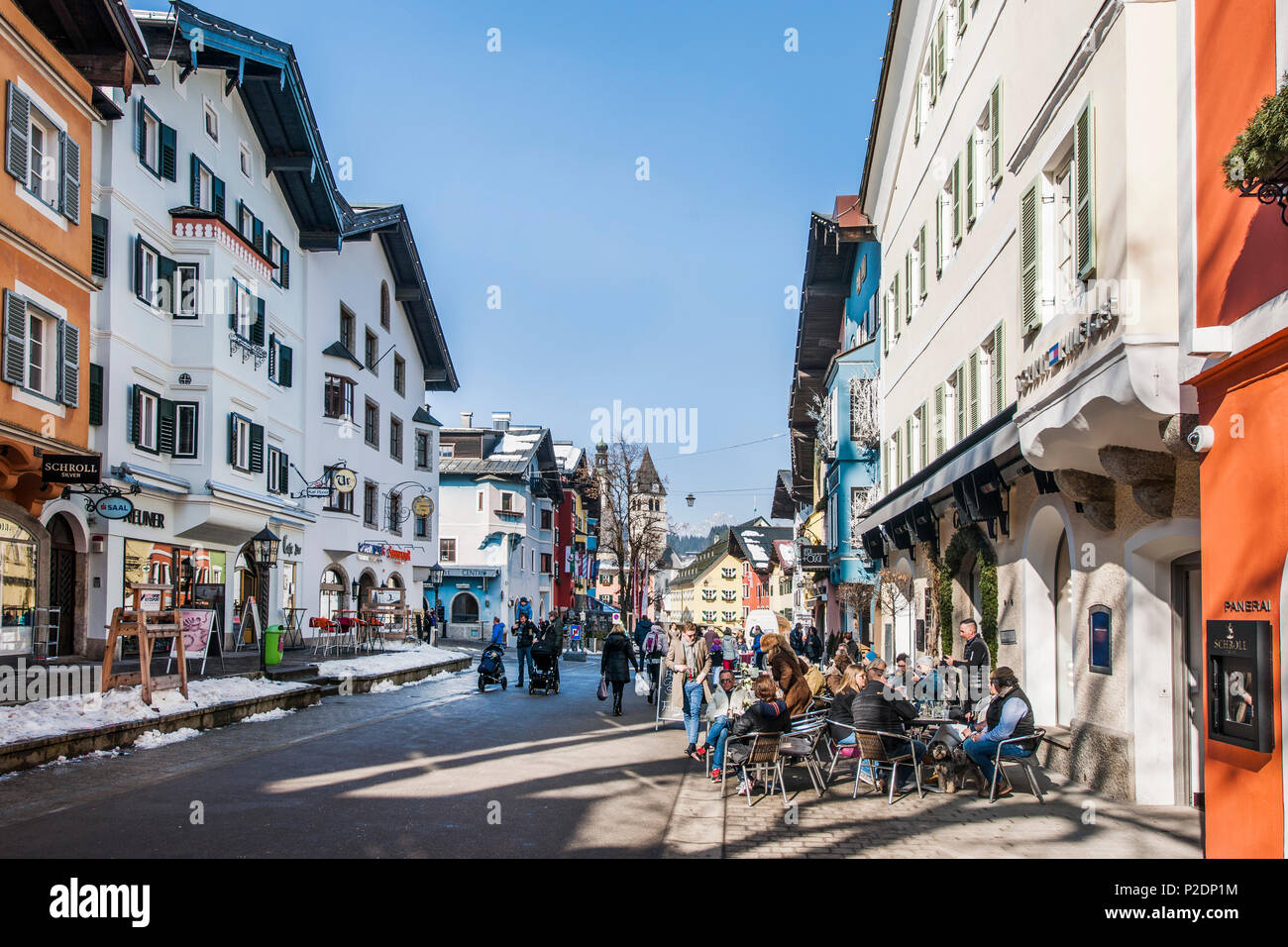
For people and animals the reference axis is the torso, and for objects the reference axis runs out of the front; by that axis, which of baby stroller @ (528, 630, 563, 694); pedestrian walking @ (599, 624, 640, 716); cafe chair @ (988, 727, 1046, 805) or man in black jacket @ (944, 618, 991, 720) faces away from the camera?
the pedestrian walking

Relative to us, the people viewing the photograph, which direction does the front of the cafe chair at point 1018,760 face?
facing to the left of the viewer

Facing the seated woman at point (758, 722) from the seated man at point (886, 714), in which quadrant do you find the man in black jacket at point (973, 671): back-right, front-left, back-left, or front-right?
back-right

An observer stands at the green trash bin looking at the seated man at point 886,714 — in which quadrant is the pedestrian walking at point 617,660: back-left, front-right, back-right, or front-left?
front-left

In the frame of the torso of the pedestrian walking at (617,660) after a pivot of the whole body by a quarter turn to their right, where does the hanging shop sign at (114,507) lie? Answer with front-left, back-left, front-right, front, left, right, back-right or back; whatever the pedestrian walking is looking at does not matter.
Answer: back

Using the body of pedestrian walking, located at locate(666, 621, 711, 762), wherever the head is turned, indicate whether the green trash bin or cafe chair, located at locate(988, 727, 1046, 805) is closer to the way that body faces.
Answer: the cafe chair

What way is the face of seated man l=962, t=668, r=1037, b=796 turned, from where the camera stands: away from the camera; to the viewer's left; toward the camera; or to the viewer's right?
to the viewer's left

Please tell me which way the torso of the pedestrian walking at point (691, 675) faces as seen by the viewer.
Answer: toward the camera

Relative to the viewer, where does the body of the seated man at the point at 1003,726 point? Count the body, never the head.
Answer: to the viewer's left

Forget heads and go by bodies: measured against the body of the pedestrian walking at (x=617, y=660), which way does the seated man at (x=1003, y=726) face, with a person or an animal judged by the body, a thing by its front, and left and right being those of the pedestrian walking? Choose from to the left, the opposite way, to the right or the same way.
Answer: to the left
